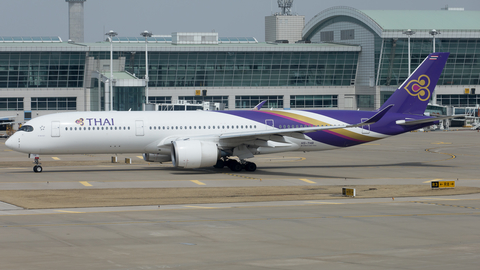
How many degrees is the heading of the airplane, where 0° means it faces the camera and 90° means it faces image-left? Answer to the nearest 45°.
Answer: approximately 90°
